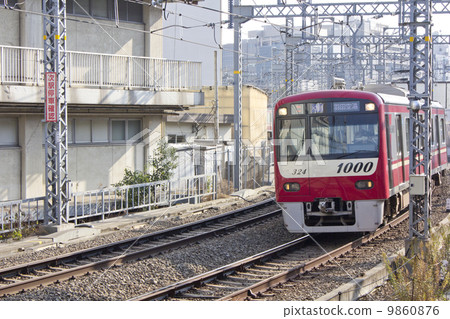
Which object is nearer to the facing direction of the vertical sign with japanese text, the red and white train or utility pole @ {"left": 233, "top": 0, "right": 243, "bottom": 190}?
the red and white train

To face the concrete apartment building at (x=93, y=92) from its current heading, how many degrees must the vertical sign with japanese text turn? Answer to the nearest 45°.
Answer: approximately 180°

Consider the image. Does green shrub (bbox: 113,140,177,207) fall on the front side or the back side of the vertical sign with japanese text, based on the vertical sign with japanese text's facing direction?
on the back side

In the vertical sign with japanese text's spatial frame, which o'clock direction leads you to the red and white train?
The red and white train is roughly at 10 o'clock from the vertical sign with japanese text.

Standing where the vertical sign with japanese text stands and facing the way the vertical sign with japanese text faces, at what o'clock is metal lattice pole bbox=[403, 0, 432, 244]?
The metal lattice pole is roughly at 10 o'clock from the vertical sign with japanese text.

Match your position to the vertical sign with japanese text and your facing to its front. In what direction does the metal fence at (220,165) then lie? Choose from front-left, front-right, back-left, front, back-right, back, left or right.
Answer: back-left

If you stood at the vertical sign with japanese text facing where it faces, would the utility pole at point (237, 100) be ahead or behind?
behind

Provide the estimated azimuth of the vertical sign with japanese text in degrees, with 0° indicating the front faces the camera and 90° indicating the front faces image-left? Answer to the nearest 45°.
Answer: approximately 0°

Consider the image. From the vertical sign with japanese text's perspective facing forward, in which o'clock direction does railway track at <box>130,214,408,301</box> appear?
The railway track is roughly at 11 o'clock from the vertical sign with japanese text.
